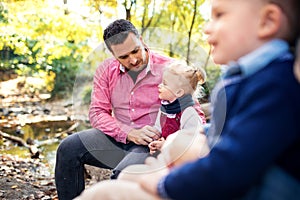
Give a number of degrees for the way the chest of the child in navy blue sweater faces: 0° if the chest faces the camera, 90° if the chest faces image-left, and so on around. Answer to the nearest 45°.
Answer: approximately 90°
